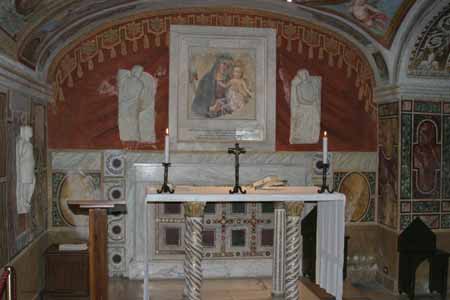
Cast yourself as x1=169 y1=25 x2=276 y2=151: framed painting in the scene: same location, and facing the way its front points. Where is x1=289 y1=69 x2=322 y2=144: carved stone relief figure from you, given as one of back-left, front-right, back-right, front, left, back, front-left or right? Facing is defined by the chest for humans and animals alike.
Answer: left

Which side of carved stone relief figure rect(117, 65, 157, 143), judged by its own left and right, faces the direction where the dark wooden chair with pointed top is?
left

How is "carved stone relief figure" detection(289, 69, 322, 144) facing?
toward the camera

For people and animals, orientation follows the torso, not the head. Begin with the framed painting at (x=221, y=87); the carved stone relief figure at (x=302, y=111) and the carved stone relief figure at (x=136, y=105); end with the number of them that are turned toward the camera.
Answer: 3

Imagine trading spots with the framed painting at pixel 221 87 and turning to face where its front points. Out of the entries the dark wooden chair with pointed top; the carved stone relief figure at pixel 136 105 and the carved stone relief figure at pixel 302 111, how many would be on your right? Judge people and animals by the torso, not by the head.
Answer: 1

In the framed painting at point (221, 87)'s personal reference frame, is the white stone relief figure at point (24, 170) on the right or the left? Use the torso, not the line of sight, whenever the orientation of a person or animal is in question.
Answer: on its right

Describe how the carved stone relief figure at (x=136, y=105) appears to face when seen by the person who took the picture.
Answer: facing the viewer

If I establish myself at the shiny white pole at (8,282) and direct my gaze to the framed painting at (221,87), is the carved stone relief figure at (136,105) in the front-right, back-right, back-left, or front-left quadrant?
front-left

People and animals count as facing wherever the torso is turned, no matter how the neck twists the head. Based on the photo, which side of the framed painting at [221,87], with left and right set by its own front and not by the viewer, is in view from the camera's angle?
front

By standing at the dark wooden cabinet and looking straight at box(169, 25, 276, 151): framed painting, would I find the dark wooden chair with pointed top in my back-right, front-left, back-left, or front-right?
front-right

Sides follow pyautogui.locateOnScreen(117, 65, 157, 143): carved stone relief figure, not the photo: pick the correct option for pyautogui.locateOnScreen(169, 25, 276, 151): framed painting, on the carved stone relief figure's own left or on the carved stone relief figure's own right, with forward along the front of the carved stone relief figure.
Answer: on the carved stone relief figure's own left

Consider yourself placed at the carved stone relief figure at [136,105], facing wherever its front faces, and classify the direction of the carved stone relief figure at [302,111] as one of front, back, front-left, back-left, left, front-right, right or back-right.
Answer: left
